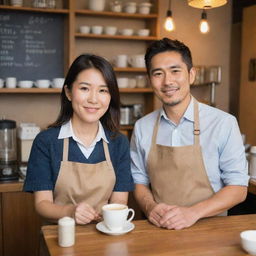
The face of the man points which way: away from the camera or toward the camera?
toward the camera

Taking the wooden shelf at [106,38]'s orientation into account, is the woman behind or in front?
in front

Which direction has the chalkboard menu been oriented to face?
toward the camera

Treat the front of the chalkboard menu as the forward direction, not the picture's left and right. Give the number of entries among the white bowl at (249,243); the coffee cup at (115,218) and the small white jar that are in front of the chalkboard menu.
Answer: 3

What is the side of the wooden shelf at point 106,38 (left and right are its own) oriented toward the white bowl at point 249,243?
front

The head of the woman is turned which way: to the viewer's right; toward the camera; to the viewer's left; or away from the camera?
toward the camera

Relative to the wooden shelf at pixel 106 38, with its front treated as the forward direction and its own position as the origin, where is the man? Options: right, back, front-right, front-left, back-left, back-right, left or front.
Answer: front

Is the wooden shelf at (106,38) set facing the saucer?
yes

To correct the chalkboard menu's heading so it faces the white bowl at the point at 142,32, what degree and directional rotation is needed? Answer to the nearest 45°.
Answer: approximately 90° to its left

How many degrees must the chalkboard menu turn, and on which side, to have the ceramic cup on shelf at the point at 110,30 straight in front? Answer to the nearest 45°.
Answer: approximately 90° to its left

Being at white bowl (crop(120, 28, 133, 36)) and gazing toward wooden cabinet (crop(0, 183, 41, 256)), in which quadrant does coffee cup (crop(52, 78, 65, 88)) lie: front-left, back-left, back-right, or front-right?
front-right

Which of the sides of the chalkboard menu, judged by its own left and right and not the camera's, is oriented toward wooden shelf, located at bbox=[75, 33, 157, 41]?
left

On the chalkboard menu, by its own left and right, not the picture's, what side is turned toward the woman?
front

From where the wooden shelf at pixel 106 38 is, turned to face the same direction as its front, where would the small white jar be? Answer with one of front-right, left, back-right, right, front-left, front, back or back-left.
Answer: front

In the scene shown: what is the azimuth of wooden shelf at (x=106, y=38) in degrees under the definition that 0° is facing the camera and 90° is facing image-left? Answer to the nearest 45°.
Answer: approximately 0°
